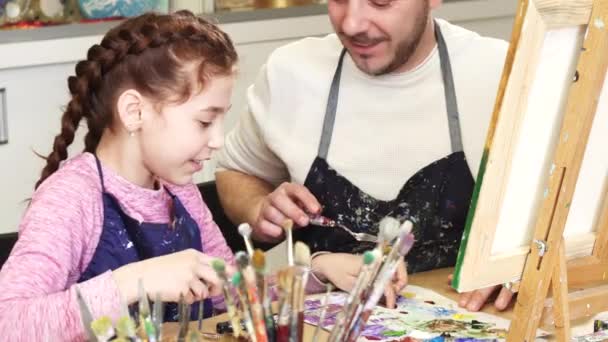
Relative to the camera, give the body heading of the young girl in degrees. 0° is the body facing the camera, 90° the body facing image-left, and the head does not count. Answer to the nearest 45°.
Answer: approximately 315°

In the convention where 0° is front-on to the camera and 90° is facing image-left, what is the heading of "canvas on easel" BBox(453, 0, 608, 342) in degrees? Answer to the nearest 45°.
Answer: approximately 135°

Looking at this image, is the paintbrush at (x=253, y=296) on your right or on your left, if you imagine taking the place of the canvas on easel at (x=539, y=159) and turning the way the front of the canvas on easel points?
on your left

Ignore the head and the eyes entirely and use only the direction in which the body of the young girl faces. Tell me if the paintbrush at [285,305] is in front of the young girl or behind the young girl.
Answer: in front

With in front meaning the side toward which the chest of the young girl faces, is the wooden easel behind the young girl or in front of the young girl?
in front

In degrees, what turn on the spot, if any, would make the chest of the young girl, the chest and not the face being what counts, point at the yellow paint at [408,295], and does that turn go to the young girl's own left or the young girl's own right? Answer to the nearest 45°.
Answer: approximately 45° to the young girl's own left

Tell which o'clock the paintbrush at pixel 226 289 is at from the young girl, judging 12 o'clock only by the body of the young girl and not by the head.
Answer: The paintbrush is roughly at 1 o'clock from the young girl.

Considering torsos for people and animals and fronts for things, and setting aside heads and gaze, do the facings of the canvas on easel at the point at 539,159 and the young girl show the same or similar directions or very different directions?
very different directions

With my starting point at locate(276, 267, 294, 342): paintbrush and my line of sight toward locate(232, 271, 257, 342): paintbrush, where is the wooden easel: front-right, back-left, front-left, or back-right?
back-right

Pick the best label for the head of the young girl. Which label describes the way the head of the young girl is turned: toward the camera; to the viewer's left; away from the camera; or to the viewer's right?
to the viewer's right
